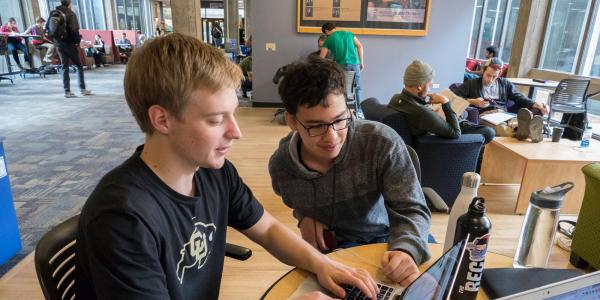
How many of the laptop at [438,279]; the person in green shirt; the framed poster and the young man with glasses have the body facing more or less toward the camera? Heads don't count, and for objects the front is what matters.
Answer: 2

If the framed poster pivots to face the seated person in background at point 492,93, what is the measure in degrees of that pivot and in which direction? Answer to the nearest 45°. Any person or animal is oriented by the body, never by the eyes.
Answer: approximately 45° to its left

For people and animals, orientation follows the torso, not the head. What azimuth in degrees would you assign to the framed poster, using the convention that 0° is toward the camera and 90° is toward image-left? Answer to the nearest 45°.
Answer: approximately 0°

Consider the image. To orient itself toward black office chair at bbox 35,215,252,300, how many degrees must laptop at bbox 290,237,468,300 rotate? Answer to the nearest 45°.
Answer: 0° — it already faces it

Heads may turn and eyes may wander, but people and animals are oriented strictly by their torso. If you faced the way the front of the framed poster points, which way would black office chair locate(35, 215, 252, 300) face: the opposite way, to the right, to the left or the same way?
to the left

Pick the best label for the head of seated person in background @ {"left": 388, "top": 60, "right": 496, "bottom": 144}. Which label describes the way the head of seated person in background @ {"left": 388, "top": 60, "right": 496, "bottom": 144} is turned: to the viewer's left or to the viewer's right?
to the viewer's right

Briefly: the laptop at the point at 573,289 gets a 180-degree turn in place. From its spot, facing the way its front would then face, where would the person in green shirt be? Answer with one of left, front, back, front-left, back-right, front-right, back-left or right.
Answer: front

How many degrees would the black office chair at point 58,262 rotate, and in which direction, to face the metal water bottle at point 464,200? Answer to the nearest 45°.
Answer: approximately 45° to its left

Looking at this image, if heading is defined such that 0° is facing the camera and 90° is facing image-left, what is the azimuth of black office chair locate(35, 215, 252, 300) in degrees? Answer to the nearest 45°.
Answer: approximately 315°

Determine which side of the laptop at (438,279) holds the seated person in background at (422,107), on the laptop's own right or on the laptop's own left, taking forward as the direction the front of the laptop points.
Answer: on the laptop's own right

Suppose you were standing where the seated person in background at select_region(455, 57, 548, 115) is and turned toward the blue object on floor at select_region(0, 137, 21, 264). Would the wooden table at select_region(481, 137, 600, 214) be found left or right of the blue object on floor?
left

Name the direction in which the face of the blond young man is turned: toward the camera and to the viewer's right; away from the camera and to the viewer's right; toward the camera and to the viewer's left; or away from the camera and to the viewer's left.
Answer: toward the camera and to the viewer's right

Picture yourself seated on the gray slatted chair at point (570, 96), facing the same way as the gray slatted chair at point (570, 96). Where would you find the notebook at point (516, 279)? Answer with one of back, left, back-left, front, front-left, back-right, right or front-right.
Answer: front-left
